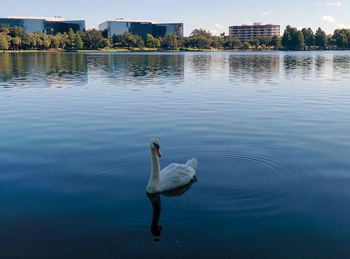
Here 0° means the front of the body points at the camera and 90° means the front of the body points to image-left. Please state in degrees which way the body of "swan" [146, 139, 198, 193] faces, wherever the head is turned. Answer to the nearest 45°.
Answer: approximately 45°
